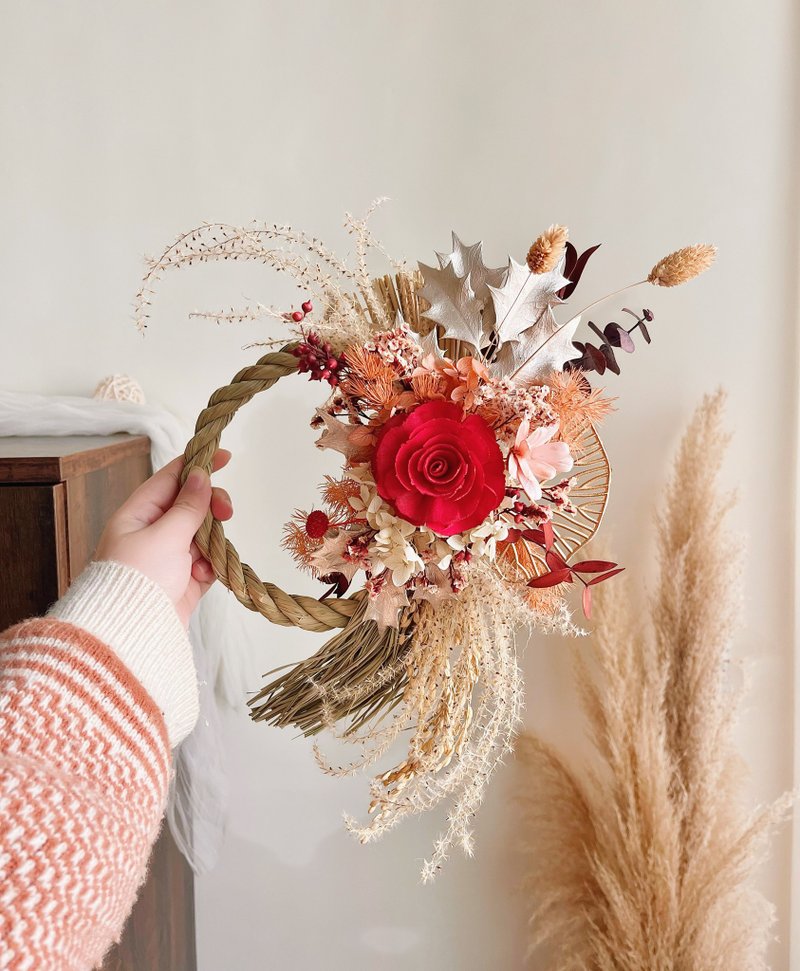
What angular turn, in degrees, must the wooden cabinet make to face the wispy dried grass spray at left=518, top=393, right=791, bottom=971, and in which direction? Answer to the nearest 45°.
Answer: approximately 90° to its left

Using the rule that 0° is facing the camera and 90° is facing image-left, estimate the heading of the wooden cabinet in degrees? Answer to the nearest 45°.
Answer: approximately 0°

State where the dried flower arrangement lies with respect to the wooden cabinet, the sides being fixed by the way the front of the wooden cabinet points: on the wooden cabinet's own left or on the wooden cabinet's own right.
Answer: on the wooden cabinet's own left
